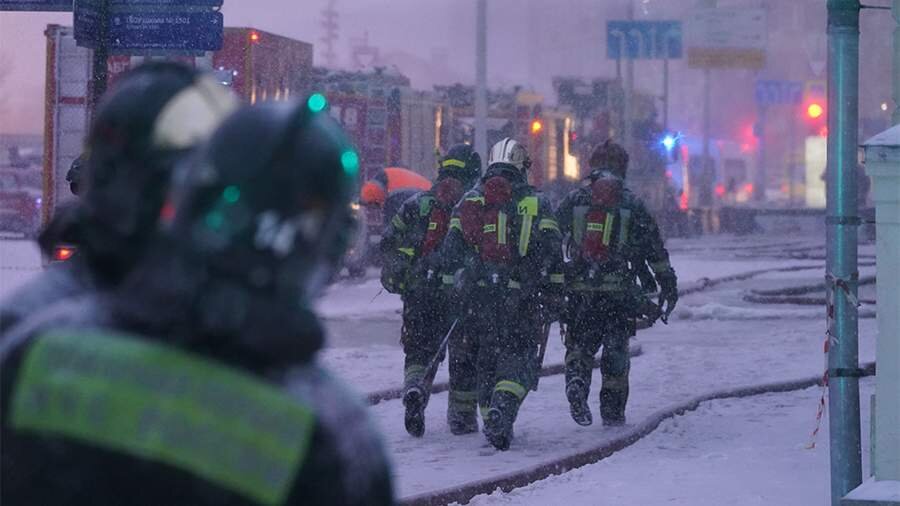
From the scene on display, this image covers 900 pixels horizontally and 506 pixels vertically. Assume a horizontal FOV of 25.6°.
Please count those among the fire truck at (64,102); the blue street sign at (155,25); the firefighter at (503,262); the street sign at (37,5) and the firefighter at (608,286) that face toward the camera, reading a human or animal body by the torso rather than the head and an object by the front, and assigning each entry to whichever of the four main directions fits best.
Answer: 2

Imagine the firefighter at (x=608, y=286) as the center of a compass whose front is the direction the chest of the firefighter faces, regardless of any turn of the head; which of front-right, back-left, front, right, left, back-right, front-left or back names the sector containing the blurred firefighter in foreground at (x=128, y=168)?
back

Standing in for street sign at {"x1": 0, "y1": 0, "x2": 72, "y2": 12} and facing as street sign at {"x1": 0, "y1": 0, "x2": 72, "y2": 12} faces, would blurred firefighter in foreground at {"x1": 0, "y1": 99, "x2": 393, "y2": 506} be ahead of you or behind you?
ahead

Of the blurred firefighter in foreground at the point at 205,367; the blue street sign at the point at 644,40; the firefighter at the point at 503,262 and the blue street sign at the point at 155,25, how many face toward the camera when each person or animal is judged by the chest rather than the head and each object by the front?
2

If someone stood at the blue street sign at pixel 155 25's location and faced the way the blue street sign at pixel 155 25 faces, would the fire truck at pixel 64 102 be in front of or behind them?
behind

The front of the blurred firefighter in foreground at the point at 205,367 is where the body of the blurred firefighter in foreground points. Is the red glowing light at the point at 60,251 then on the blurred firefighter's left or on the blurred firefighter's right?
on the blurred firefighter's left

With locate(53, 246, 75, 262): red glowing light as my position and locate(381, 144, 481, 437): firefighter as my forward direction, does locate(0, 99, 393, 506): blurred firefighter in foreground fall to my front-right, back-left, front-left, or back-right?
back-right

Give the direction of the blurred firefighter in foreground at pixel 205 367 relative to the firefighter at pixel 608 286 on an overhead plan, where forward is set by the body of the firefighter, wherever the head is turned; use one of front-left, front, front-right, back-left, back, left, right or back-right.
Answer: back

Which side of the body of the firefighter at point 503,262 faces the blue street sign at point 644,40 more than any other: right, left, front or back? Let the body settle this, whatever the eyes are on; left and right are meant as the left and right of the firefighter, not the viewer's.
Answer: front

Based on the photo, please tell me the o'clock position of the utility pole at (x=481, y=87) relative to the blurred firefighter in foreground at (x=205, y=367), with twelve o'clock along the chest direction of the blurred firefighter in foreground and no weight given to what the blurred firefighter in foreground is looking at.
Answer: The utility pole is roughly at 11 o'clock from the blurred firefighter in foreground.

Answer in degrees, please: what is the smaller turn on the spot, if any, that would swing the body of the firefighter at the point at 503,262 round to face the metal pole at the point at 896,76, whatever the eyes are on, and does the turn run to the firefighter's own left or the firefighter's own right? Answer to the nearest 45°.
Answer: approximately 90° to the firefighter's own right

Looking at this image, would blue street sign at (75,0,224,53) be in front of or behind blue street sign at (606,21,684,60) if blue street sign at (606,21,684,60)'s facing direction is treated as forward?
in front

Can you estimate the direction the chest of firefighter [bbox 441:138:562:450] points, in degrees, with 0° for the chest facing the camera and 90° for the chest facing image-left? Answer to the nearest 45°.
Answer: approximately 180°

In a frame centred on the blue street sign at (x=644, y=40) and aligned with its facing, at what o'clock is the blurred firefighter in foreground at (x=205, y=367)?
The blurred firefighter in foreground is roughly at 12 o'clock from the blue street sign.
